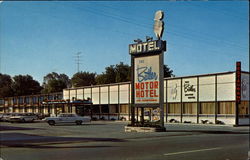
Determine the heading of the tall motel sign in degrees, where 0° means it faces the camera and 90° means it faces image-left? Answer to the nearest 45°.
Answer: approximately 45°

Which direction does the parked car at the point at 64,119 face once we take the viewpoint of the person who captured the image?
facing to the left of the viewer

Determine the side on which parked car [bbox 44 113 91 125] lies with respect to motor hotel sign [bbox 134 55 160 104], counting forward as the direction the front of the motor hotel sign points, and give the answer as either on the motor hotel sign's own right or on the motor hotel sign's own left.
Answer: on the motor hotel sign's own right
